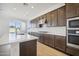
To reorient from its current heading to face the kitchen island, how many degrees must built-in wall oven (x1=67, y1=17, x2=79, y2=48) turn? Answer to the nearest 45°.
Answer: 0° — it already faces it

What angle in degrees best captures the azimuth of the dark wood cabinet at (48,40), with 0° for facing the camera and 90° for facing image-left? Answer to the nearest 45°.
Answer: approximately 45°

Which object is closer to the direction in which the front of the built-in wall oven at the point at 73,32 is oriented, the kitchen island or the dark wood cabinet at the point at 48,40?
the kitchen island

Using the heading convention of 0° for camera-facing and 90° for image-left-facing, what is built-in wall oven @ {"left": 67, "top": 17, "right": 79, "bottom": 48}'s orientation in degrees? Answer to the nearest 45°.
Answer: approximately 45°
